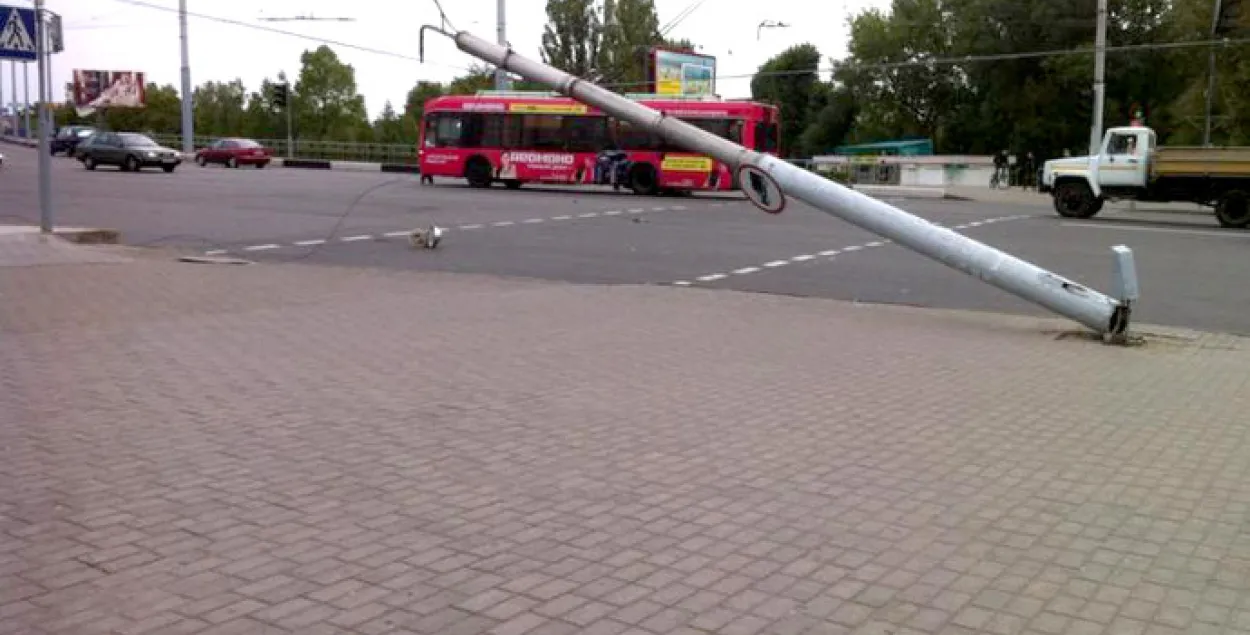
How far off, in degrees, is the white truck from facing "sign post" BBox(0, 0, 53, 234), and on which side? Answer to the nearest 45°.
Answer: approximately 45° to its left

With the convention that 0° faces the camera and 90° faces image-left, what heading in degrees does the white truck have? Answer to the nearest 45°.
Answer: approximately 90°

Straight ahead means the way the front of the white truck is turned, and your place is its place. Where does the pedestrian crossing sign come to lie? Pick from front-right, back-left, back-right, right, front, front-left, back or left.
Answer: front-left

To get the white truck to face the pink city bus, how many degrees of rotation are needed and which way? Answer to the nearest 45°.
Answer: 0° — it already faces it

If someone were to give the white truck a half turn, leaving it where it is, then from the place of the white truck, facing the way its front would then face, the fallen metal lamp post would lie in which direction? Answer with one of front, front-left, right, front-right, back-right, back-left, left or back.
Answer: right

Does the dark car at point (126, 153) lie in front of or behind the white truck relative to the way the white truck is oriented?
in front
